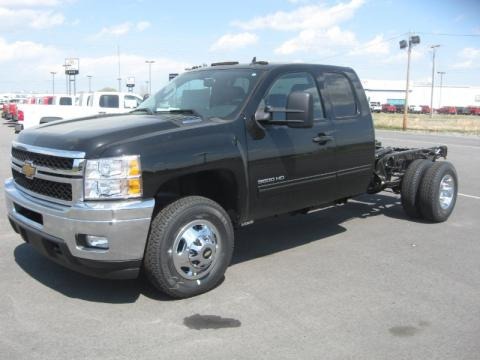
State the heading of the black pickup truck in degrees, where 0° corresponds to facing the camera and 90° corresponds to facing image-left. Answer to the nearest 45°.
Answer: approximately 45°

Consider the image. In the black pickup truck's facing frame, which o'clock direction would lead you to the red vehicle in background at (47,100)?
The red vehicle in background is roughly at 4 o'clock from the black pickup truck.
